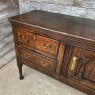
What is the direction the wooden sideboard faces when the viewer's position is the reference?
facing the viewer and to the left of the viewer
